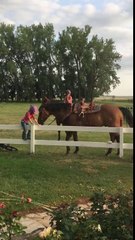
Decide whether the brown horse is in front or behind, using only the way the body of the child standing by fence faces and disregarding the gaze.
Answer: in front

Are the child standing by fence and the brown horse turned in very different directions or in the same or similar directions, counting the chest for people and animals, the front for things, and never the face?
very different directions

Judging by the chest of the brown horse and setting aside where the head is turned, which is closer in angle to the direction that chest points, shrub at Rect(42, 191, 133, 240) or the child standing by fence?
the child standing by fence

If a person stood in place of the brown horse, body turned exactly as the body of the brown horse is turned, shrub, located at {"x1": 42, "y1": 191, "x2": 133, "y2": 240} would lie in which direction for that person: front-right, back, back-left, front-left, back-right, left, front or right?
left

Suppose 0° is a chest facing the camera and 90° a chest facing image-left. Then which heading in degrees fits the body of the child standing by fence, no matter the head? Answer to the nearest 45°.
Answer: approximately 270°

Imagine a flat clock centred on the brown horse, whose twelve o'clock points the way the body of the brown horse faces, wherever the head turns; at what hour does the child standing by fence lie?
The child standing by fence is roughly at 11 o'clock from the brown horse.

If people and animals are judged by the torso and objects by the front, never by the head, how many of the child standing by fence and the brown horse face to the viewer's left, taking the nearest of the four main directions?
1

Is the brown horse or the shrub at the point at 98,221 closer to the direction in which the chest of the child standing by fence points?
the brown horse

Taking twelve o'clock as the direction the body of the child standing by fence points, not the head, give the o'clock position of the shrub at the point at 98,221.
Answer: The shrub is roughly at 3 o'clock from the child standing by fence.

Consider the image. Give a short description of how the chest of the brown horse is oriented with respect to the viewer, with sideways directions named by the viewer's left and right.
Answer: facing to the left of the viewer
